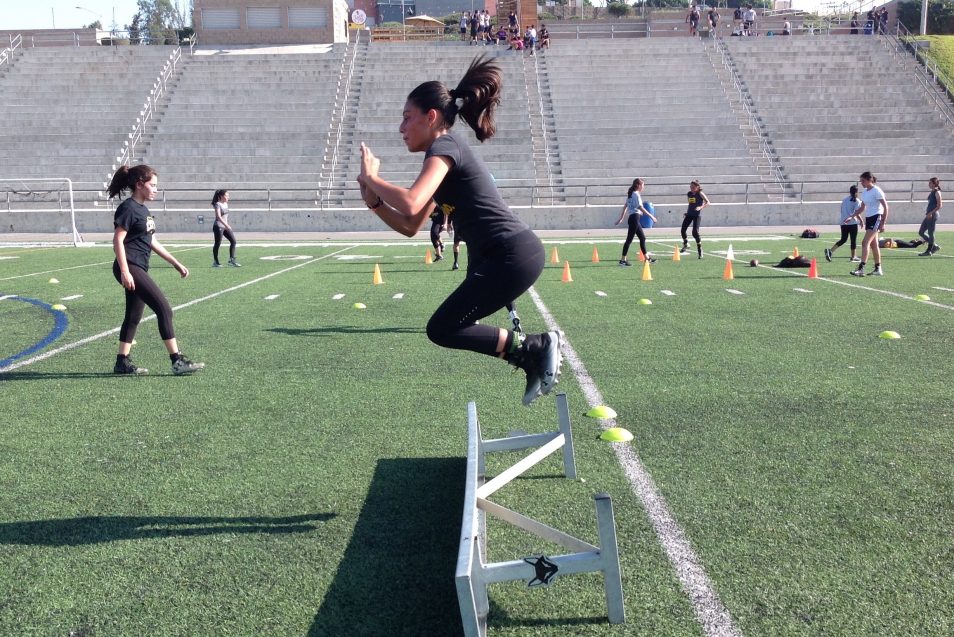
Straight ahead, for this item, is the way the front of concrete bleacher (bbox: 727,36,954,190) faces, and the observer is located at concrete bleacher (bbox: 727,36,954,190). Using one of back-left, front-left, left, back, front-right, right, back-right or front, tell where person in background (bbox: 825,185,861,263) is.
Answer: front

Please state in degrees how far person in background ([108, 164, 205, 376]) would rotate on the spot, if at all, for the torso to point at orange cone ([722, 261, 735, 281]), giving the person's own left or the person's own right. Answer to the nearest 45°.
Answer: approximately 45° to the person's own left

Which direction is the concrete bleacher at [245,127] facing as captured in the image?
toward the camera

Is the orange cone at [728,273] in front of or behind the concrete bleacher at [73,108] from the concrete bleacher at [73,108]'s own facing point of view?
in front

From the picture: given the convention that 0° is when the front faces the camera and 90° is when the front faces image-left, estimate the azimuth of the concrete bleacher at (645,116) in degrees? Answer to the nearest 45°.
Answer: approximately 0°

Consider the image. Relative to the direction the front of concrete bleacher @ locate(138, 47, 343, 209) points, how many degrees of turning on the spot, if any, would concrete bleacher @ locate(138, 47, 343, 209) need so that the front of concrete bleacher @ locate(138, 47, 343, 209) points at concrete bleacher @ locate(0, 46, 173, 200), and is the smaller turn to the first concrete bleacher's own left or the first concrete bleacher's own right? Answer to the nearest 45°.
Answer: approximately 135° to the first concrete bleacher's own right

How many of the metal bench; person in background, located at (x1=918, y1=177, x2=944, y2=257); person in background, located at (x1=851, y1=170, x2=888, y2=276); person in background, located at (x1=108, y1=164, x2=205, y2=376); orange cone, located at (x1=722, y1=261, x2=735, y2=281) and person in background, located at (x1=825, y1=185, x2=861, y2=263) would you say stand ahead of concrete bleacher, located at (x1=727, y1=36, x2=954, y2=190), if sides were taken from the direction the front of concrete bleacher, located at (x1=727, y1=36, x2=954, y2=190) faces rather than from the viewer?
6

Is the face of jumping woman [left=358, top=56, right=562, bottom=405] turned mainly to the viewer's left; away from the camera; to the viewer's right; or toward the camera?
to the viewer's left

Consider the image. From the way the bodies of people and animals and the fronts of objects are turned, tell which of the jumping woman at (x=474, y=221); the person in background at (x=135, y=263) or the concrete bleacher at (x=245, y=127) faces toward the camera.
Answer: the concrete bleacher

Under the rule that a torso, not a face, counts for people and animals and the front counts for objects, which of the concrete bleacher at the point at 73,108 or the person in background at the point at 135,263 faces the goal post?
the concrete bleacher

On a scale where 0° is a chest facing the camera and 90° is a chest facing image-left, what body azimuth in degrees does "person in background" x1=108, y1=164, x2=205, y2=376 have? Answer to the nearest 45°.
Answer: approximately 270°

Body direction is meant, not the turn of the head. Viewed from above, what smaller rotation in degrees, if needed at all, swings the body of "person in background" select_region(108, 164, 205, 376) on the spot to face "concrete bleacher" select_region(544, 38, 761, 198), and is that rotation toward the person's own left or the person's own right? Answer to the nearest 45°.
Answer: approximately 45° to the person's own left

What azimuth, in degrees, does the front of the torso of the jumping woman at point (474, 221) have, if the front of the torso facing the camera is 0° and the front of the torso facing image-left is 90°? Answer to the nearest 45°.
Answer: approximately 90°

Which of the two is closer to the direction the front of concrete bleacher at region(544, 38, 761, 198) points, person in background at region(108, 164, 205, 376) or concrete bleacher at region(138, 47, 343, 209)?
the person in background

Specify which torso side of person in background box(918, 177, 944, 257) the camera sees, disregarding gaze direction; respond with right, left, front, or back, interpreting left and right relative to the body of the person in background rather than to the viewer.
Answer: left
